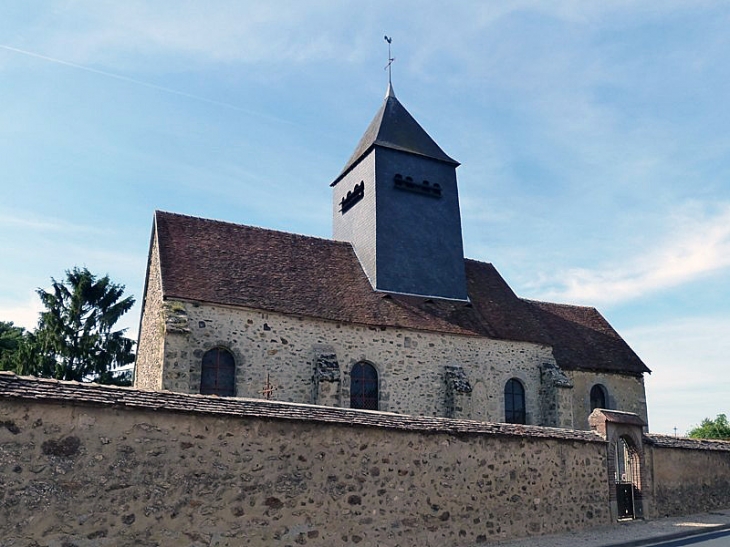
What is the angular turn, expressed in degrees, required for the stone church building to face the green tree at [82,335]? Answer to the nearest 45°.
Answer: approximately 90° to its right

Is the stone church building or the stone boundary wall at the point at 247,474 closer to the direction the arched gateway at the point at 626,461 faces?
the stone boundary wall

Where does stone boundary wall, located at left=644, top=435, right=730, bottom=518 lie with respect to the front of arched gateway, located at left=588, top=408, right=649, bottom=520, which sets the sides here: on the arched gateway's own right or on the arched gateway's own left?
on the arched gateway's own left

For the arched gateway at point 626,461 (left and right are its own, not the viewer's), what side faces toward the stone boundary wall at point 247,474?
right

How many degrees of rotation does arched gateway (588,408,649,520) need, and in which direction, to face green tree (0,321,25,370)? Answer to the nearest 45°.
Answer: approximately 135° to its right

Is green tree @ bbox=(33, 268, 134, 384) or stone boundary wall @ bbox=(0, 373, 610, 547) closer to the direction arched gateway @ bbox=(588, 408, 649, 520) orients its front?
the stone boundary wall

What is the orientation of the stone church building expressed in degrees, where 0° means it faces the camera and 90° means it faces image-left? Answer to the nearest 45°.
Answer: approximately 45°

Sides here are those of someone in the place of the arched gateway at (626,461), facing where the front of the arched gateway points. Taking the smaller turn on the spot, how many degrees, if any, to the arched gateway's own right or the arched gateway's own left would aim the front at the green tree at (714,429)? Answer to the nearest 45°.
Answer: approximately 135° to the arched gateway's own left

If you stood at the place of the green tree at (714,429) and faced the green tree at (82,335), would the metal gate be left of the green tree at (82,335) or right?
left

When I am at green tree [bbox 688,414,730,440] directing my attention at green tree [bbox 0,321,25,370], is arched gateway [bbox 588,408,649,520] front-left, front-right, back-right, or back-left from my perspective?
front-left

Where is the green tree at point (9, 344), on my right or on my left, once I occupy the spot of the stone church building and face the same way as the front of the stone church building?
on my right

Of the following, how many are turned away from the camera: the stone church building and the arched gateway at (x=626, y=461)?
0
